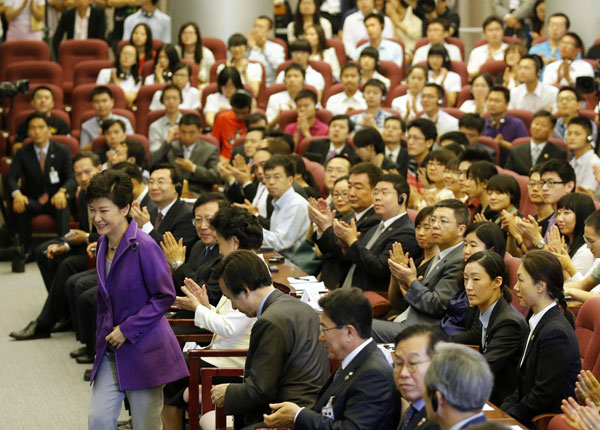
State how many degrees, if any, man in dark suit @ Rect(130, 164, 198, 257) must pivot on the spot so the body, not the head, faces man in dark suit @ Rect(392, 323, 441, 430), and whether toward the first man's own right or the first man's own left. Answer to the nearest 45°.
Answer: approximately 45° to the first man's own left

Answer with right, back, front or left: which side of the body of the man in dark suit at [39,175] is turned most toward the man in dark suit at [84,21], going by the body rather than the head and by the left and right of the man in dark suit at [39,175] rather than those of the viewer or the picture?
back

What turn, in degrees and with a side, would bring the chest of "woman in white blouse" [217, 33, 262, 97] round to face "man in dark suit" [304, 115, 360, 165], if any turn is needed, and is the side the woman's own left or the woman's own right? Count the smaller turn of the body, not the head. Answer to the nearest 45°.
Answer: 0° — they already face them

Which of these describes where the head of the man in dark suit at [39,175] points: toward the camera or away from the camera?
toward the camera

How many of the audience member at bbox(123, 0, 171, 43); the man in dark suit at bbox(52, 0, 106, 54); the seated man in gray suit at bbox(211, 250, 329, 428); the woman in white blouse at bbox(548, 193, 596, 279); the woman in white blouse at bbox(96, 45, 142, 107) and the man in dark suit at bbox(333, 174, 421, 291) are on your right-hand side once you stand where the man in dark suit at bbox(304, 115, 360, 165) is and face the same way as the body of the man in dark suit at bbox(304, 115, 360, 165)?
3

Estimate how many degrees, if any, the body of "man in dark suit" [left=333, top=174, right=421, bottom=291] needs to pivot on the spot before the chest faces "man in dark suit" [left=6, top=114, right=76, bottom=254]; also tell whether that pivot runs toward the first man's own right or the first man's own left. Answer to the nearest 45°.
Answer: approximately 90° to the first man's own right

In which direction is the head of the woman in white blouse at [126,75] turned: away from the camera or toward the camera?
toward the camera

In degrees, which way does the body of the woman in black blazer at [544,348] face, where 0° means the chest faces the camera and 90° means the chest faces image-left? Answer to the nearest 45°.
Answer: approximately 90°

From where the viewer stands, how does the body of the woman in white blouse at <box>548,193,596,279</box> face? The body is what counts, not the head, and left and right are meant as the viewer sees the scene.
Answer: facing the viewer and to the left of the viewer

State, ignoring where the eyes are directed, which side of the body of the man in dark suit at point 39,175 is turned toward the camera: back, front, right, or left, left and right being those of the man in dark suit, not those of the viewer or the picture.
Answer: front

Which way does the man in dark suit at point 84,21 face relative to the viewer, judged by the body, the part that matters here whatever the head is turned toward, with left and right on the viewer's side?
facing the viewer

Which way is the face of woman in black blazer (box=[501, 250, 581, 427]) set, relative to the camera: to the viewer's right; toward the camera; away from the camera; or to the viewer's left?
to the viewer's left

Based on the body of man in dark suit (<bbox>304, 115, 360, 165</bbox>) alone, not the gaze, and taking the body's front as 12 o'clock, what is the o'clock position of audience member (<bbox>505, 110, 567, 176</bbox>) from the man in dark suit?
The audience member is roughly at 8 o'clock from the man in dark suit.

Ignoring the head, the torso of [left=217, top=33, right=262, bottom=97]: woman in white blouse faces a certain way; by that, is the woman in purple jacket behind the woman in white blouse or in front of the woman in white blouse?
in front

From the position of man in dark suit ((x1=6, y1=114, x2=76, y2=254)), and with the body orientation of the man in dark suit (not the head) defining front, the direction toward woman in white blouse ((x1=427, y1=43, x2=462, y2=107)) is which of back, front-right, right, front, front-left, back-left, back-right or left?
left

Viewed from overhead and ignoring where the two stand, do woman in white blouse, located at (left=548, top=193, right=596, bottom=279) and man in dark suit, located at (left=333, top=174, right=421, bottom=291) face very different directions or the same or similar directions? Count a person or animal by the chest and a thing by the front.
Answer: same or similar directions

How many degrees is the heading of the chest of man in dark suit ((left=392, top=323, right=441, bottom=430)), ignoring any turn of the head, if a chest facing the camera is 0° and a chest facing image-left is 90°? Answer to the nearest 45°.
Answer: approximately 45°

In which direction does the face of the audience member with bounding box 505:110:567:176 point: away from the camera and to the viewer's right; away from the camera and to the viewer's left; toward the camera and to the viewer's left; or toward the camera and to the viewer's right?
toward the camera and to the viewer's left

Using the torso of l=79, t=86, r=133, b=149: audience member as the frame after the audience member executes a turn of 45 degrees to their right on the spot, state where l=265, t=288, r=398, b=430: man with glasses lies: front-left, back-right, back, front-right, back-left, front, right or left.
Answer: front-left

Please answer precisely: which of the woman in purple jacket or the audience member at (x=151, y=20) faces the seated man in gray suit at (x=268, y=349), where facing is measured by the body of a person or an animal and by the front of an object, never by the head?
the audience member

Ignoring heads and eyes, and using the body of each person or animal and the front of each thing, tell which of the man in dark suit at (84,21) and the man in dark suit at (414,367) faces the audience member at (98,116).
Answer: the man in dark suit at (84,21)
